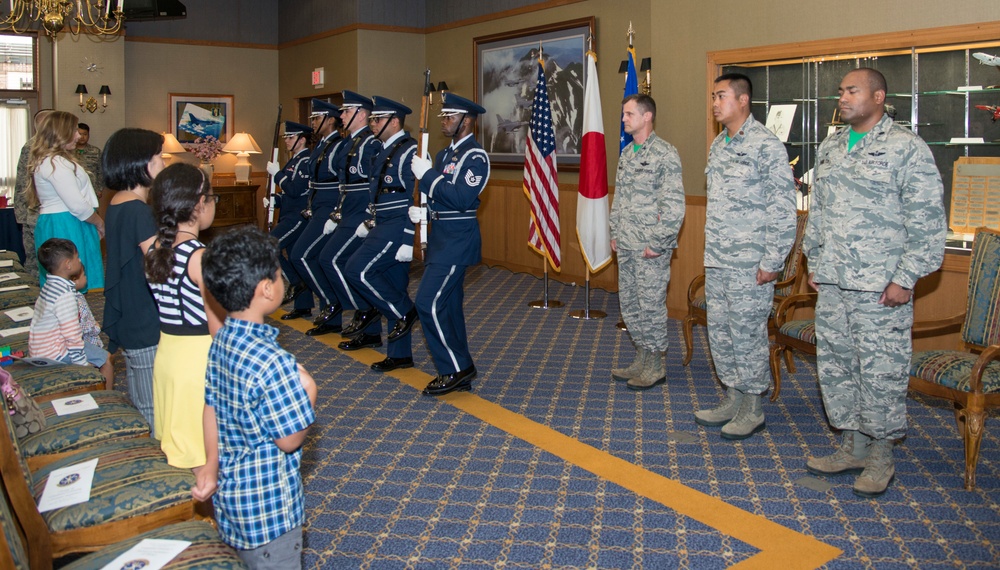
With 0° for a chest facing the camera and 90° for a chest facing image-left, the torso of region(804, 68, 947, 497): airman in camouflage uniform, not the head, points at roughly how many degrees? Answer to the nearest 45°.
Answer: approximately 45°

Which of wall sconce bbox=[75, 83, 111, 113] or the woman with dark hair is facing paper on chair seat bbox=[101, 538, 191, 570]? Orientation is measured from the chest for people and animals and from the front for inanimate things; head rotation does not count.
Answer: the wall sconce

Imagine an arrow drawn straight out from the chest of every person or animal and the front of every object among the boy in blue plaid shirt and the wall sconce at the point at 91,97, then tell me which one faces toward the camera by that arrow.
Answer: the wall sconce

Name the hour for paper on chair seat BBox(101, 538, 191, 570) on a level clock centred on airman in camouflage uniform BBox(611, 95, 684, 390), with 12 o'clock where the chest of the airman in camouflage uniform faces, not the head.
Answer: The paper on chair seat is roughly at 11 o'clock from the airman in camouflage uniform.

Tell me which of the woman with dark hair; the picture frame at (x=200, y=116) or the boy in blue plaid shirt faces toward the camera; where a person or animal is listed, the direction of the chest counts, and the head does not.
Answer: the picture frame

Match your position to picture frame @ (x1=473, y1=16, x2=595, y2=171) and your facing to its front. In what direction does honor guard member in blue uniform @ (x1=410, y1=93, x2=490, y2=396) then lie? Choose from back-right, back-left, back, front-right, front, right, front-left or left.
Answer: front-left

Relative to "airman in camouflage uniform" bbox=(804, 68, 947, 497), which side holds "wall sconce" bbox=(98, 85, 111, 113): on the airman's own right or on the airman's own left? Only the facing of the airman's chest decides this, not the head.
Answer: on the airman's own right

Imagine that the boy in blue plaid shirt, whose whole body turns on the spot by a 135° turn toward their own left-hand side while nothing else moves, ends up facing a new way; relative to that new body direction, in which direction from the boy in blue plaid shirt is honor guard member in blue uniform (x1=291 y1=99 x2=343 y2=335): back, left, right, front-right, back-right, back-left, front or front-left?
right

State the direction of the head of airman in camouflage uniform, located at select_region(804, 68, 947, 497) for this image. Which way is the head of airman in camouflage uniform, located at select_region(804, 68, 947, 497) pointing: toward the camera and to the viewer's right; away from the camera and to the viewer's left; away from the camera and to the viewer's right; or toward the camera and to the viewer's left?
toward the camera and to the viewer's left

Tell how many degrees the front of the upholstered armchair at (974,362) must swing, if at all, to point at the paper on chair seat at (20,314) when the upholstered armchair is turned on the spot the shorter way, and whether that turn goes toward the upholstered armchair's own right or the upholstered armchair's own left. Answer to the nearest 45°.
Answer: approximately 45° to the upholstered armchair's own right

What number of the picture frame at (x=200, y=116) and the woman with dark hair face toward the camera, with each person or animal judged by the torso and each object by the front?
1

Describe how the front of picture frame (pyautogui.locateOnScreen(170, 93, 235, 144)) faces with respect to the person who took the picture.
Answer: facing the viewer

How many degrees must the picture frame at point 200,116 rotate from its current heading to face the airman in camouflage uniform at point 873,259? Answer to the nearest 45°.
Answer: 0° — it already faces them

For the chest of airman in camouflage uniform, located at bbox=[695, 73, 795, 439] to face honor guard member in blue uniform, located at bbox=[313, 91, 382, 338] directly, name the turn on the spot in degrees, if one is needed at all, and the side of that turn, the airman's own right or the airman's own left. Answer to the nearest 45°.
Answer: approximately 90° to the airman's own right

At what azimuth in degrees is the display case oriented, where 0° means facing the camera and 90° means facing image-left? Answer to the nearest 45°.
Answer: approximately 45°
